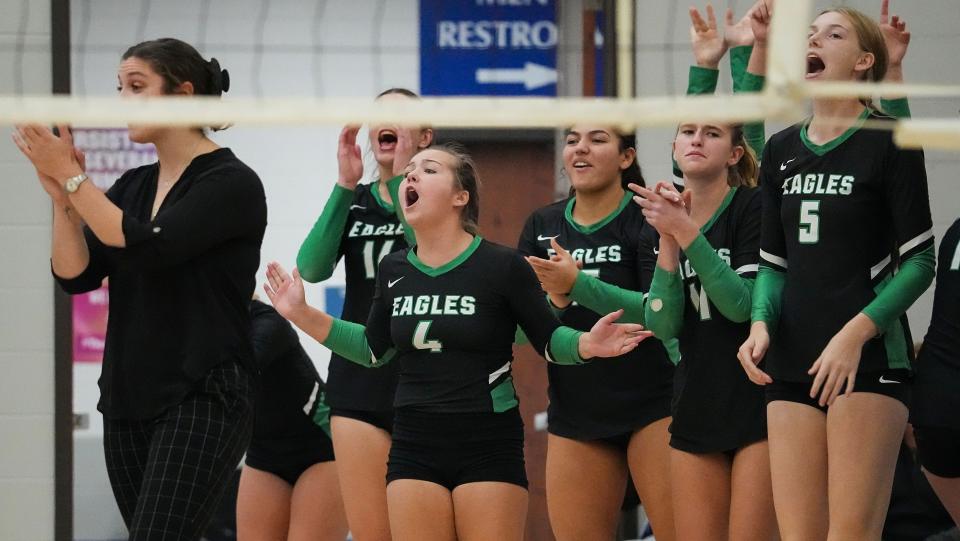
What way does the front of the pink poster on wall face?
toward the camera

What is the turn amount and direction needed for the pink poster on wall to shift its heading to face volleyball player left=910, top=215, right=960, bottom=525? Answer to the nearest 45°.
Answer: approximately 45° to its left

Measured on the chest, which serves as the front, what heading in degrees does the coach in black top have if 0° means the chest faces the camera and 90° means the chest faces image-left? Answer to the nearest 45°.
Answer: approximately 45°

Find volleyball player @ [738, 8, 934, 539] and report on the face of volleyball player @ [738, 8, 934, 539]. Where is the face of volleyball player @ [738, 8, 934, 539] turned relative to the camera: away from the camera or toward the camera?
toward the camera

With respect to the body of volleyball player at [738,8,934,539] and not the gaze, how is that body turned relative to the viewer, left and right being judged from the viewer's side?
facing the viewer and to the left of the viewer

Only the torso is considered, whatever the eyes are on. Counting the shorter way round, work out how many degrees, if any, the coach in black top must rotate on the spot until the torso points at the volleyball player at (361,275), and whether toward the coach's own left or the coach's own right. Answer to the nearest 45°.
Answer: approximately 180°

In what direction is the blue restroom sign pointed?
toward the camera

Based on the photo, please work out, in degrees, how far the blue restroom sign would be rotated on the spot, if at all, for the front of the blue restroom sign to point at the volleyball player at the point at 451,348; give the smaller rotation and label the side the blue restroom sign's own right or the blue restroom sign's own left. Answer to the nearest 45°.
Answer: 0° — it already faces them

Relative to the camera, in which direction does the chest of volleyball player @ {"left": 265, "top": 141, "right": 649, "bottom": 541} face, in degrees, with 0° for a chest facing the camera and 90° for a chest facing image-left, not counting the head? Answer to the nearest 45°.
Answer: approximately 45°

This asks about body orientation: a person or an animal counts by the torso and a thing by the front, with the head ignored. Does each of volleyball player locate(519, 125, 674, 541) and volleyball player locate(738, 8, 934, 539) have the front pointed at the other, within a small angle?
no

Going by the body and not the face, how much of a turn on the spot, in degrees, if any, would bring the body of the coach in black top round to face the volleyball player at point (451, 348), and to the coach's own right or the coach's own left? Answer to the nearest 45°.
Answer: approximately 135° to the coach's own left

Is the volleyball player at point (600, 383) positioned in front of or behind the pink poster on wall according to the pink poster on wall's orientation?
in front

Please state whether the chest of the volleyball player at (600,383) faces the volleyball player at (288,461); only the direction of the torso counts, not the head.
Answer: no

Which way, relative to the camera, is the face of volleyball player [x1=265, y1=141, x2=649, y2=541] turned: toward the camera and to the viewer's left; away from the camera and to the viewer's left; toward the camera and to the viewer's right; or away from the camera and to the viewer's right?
toward the camera and to the viewer's left
